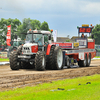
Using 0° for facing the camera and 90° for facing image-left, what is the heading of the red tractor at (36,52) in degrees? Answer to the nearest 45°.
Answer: approximately 45°
